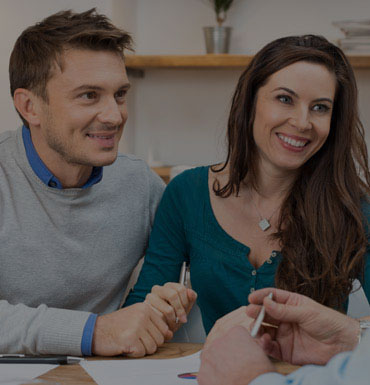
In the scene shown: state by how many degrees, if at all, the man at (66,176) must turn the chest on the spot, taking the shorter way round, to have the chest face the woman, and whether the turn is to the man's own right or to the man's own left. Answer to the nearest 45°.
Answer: approximately 45° to the man's own left

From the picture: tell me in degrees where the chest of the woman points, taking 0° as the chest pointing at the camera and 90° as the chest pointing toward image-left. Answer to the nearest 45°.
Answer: approximately 0°

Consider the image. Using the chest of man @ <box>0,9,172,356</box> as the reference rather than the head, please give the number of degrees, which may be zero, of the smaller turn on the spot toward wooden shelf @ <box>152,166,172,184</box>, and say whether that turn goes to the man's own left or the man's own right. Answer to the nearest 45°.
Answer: approximately 135° to the man's own left

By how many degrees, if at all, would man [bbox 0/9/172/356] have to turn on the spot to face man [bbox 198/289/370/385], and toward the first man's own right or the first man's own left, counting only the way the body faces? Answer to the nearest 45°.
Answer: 0° — they already face them

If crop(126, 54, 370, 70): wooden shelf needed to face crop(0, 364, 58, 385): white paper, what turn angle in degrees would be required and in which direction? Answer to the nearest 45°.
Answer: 0° — it already faces it

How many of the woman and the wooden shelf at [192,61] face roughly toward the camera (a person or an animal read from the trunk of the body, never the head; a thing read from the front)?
2

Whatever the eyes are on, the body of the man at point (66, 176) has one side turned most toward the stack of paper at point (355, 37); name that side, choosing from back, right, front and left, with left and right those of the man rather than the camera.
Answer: left
